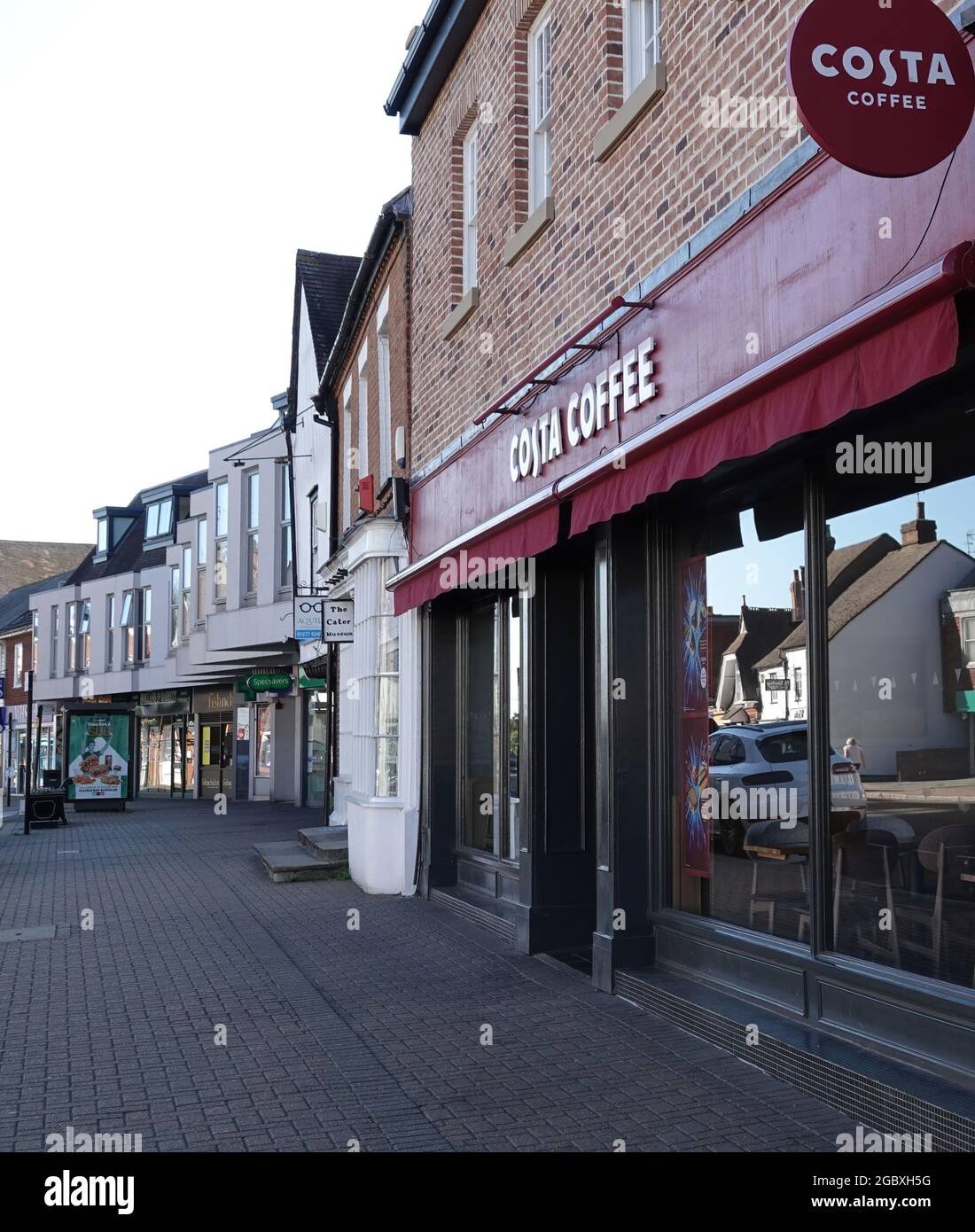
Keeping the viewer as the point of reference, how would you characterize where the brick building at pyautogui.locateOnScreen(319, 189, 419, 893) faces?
facing to the left of the viewer

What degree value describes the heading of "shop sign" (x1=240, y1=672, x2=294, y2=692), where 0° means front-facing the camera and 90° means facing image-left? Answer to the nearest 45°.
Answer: approximately 0°

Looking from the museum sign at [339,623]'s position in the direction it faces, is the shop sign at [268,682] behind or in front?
behind

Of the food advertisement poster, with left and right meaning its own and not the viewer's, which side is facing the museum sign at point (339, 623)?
front

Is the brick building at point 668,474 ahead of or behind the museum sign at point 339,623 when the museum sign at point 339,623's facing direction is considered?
ahead

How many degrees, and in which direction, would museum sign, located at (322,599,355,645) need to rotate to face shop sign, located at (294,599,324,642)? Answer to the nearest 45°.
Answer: approximately 180°

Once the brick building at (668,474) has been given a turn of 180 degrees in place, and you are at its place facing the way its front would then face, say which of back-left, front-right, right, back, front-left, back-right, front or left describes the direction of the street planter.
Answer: left

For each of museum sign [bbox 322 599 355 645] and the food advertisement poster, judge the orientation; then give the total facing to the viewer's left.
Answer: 0

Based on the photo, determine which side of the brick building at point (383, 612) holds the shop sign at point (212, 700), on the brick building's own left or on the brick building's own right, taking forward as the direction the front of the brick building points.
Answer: on the brick building's own right

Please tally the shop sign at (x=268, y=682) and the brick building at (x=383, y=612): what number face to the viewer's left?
1

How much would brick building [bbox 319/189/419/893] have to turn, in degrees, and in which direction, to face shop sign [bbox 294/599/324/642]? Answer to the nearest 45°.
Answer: approximately 90° to its right

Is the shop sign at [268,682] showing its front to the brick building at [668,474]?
yes

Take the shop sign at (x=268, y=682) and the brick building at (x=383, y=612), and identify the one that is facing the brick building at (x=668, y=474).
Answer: the shop sign

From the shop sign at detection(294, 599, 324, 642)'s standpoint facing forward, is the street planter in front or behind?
behind

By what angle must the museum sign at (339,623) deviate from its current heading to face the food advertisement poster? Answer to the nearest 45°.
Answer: approximately 180°

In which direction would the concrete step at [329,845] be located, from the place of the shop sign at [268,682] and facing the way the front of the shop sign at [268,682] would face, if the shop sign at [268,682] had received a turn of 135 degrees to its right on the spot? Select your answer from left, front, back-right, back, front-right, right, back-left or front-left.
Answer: back-left

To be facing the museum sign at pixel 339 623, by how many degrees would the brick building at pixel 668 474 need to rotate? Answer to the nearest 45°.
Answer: approximately 90° to its right
